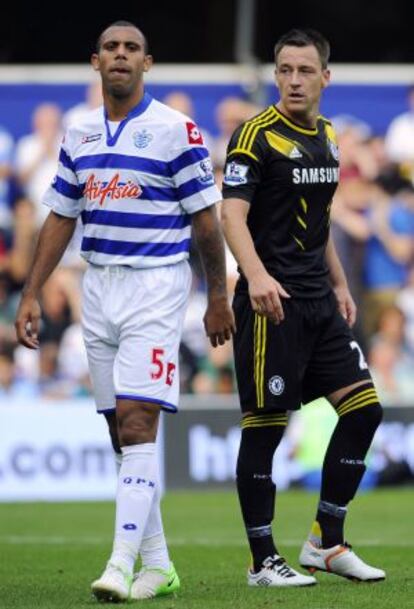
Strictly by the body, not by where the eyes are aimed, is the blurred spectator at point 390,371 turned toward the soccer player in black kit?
yes

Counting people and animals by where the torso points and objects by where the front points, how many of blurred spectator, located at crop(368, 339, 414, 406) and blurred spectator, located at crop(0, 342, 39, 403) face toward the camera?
2

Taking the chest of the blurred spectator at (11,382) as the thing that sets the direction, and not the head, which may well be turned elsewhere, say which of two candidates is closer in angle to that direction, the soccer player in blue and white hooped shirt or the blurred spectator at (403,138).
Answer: the soccer player in blue and white hooped shirt

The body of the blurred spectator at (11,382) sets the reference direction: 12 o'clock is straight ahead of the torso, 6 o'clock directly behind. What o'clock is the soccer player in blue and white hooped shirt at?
The soccer player in blue and white hooped shirt is roughly at 12 o'clock from the blurred spectator.

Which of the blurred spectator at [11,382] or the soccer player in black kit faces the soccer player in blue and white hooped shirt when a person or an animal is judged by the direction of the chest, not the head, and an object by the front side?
the blurred spectator
